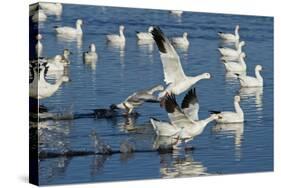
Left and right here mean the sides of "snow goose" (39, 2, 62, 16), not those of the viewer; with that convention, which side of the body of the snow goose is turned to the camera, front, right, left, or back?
right

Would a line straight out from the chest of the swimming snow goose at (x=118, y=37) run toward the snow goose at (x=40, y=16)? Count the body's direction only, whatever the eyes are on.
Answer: no

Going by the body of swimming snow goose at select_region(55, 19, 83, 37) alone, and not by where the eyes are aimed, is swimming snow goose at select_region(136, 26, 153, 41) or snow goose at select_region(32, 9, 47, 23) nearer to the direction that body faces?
the swimming snow goose

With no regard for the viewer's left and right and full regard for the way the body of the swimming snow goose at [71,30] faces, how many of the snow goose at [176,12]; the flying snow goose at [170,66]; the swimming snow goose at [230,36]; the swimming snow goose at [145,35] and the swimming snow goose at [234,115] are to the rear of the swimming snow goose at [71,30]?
0

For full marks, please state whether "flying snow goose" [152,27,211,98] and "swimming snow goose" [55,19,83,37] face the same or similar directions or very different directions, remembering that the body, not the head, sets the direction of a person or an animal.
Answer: same or similar directions

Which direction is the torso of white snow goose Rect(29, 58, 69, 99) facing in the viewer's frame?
to the viewer's right

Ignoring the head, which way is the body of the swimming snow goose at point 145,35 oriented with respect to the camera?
to the viewer's right

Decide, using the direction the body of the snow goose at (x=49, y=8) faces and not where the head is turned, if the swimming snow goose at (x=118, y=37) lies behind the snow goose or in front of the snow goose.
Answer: in front
